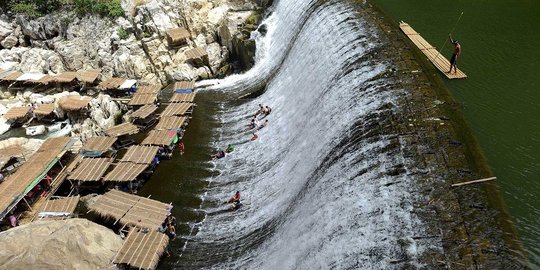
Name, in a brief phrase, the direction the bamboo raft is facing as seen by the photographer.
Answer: facing away from the viewer and to the left of the viewer

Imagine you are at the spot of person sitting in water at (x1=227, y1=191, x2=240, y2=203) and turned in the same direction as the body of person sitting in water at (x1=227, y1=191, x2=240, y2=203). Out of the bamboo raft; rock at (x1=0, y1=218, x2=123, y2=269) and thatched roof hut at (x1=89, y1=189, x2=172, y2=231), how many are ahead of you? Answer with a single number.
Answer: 2

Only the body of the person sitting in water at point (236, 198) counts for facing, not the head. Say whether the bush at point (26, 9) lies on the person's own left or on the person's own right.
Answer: on the person's own right

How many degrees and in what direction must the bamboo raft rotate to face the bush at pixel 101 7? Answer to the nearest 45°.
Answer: approximately 45° to its left

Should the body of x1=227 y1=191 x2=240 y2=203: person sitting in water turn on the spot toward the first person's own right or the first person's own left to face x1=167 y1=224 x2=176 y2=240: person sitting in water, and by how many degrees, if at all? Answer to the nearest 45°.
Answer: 0° — they already face them

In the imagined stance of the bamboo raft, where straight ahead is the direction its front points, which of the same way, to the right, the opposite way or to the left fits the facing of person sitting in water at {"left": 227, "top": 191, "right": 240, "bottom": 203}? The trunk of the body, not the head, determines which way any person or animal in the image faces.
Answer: to the left

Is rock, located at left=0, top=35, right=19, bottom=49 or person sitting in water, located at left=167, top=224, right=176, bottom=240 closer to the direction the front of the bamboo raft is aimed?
the rock

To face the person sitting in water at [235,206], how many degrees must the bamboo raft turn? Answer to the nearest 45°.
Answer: approximately 90° to its left

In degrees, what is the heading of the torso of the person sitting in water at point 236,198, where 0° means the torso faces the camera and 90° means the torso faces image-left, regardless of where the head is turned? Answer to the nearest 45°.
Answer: approximately 90°
